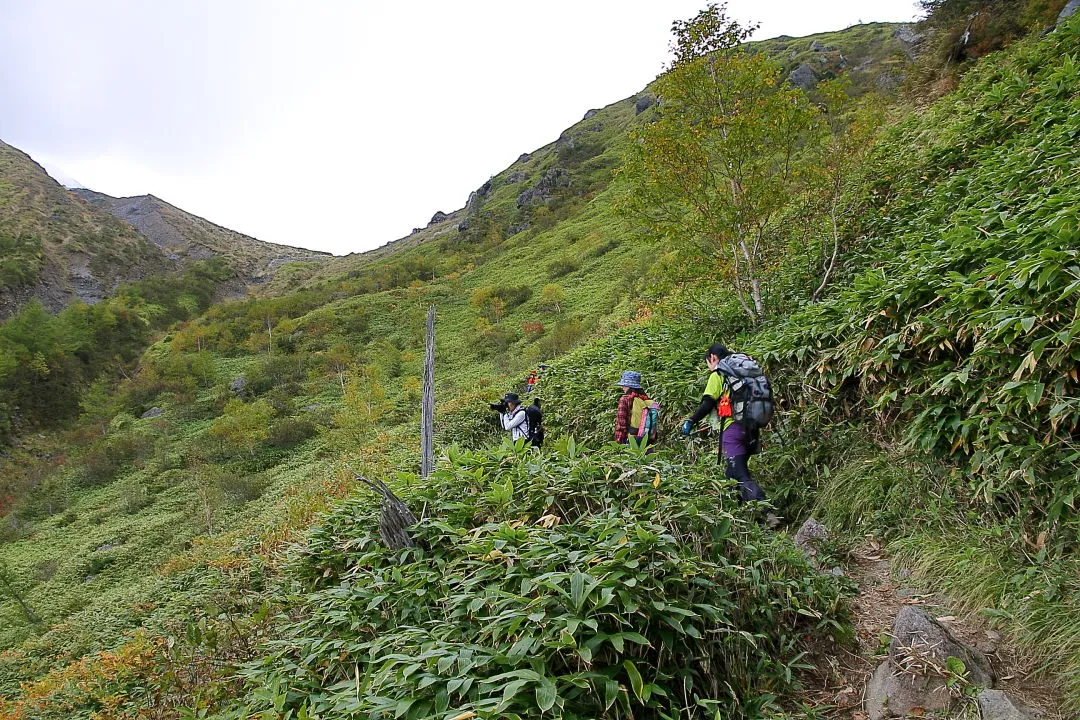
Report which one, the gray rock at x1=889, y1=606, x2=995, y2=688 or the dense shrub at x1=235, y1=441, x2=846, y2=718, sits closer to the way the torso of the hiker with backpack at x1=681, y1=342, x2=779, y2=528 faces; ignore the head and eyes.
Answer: the dense shrub

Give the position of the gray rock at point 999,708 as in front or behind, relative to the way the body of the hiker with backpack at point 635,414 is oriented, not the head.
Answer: behind

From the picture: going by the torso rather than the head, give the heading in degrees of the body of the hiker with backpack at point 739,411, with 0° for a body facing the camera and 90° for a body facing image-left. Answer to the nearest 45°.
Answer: approximately 90°

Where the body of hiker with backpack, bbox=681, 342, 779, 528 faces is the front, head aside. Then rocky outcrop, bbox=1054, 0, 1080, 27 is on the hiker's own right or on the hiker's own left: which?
on the hiker's own right

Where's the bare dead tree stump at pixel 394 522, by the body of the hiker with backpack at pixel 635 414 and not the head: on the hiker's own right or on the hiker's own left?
on the hiker's own left

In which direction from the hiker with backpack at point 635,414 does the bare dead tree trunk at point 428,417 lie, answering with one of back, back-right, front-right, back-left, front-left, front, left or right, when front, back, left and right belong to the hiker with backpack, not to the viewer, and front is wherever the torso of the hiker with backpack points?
front-left

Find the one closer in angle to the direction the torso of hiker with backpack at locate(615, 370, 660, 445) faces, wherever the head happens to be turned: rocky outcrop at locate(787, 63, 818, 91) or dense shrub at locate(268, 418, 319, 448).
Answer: the dense shrub

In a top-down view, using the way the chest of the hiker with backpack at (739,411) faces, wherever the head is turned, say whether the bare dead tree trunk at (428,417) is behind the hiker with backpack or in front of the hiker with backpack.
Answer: in front

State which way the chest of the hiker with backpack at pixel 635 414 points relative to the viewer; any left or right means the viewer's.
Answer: facing away from the viewer and to the left of the viewer

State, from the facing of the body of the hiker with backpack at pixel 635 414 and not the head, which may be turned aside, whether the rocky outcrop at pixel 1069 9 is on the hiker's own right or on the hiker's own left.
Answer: on the hiker's own right

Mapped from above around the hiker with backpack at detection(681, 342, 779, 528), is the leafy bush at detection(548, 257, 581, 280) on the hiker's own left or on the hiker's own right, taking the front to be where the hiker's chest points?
on the hiker's own right
